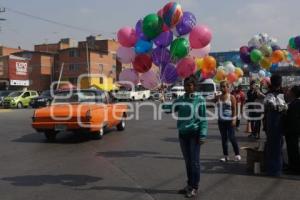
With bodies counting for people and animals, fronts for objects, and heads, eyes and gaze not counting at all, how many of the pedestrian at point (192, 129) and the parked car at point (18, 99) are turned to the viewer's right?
0

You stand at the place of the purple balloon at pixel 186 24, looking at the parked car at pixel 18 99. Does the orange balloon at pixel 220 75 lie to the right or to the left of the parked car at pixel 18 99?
right

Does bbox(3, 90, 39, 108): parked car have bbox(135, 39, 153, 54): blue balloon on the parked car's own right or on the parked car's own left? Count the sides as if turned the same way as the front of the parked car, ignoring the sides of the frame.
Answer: on the parked car's own left

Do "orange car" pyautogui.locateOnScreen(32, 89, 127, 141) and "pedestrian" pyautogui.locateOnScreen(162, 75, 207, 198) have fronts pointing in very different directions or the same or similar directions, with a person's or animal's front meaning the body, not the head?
very different directions

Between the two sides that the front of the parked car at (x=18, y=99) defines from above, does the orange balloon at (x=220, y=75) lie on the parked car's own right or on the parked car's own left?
on the parked car's own left

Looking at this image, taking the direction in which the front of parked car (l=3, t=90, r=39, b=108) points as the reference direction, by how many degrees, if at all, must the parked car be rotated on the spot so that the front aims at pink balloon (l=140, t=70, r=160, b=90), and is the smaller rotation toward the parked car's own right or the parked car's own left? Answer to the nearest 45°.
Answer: approximately 45° to the parked car's own left

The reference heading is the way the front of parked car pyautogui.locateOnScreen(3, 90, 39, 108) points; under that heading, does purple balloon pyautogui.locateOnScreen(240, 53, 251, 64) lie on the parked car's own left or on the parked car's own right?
on the parked car's own left

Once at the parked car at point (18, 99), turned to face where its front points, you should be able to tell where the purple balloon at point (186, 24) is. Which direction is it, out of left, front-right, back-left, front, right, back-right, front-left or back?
front-left
